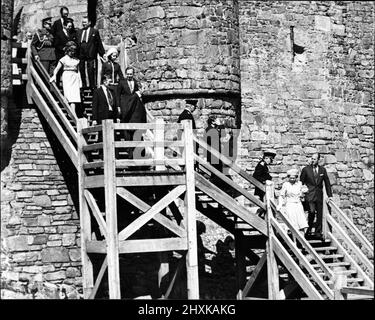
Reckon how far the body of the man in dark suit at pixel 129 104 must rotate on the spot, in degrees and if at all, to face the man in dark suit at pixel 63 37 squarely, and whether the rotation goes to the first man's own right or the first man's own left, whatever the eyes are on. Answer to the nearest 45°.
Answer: approximately 135° to the first man's own right

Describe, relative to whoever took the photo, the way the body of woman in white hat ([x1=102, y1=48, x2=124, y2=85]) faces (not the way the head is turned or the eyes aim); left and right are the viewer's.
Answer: facing the viewer

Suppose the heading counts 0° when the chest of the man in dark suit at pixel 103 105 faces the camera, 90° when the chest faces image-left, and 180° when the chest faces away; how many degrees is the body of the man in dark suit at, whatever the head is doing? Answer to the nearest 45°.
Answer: approximately 315°

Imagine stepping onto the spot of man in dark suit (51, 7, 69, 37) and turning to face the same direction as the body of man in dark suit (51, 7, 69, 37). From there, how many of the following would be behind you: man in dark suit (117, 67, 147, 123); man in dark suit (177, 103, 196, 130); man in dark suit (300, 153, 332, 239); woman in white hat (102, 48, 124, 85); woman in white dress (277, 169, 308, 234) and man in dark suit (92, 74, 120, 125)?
0

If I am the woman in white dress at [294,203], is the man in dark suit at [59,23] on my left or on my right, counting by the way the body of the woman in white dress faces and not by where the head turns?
on my right

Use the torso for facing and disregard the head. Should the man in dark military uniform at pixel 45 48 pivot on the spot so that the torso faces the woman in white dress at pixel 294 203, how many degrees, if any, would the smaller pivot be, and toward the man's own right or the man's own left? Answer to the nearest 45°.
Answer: approximately 45° to the man's own left

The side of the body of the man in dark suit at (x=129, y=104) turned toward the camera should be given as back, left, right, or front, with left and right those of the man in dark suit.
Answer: front

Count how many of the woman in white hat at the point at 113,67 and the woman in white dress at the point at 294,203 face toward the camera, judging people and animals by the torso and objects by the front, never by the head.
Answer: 2

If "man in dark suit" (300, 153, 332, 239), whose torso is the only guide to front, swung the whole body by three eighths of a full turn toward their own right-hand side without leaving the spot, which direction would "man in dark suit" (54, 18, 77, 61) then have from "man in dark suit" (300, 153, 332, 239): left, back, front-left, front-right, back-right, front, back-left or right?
front-left

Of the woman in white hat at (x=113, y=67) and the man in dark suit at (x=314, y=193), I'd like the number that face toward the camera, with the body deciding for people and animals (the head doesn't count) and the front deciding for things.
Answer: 2

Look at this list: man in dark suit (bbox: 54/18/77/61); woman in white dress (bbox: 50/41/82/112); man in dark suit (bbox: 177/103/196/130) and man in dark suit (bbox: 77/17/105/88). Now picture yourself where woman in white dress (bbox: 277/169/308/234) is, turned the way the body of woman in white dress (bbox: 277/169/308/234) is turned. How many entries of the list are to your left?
0

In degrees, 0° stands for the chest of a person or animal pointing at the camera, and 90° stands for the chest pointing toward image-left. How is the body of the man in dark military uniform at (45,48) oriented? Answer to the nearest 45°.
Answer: approximately 315°

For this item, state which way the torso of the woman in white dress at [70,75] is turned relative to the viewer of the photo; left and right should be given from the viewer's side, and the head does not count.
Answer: facing the viewer and to the right of the viewer
